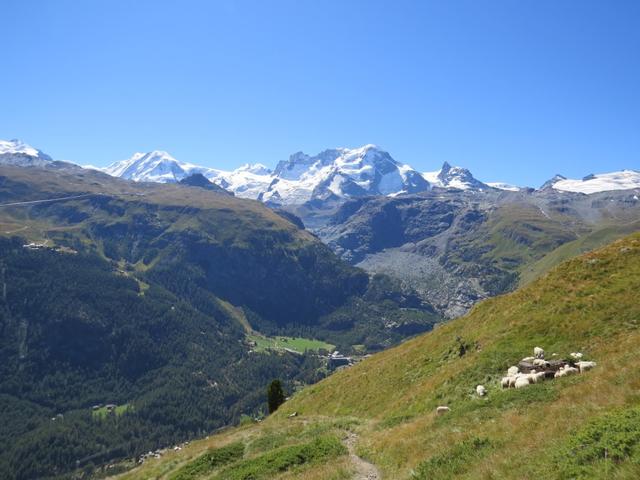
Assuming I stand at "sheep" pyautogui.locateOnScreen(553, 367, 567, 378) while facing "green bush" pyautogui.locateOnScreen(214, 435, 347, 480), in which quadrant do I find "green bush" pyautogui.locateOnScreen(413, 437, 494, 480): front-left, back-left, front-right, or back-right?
front-left

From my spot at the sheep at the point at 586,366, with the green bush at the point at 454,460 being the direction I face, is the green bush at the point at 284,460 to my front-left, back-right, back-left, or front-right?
front-right
